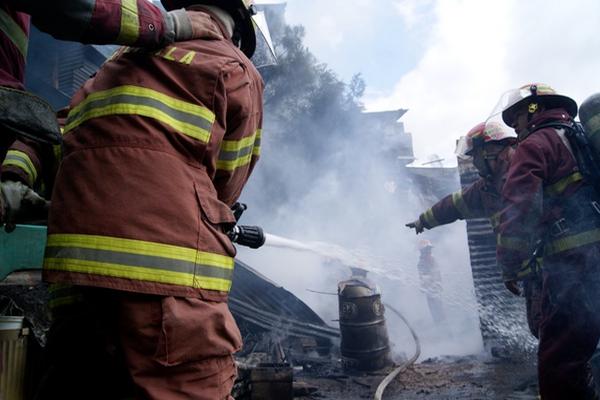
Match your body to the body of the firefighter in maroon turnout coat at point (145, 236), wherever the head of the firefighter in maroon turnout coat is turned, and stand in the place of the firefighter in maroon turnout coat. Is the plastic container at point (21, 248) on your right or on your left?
on your left

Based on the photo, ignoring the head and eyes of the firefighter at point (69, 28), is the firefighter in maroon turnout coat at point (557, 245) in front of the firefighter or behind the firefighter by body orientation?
in front

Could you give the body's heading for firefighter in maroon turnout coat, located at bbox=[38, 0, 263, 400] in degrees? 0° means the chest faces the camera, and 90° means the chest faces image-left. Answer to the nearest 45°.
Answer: approximately 225°

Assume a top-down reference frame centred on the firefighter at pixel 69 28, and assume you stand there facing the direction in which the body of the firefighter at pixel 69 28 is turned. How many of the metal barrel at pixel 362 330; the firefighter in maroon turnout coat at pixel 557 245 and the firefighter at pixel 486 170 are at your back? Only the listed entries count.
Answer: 0

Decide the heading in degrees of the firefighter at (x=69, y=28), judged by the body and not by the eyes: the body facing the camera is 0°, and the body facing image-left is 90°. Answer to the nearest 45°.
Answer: approximately 270°

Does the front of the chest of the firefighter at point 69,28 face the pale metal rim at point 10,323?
no

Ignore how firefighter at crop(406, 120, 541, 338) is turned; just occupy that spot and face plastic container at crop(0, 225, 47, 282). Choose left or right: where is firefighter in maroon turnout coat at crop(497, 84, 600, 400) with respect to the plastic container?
left

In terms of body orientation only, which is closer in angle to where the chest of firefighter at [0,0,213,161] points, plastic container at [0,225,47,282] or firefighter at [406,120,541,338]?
the firefighter

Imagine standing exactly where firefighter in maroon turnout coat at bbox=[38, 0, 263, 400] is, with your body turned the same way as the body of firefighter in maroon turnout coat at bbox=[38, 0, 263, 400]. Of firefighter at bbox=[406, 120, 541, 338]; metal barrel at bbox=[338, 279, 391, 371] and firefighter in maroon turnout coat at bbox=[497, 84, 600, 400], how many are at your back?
0

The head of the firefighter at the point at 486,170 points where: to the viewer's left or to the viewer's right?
to the viewer's left

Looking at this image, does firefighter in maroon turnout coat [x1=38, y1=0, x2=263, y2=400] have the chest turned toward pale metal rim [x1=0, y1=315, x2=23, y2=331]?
no

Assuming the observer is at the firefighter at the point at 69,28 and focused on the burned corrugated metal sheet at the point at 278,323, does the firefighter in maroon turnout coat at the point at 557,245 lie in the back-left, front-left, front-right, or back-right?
front-right

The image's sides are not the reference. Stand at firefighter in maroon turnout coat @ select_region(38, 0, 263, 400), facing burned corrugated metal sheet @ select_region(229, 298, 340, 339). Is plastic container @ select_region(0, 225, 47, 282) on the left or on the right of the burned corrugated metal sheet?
left

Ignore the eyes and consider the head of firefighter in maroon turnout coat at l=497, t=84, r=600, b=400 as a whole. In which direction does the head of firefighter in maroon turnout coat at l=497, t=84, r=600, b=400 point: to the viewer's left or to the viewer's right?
to the viewer's left
